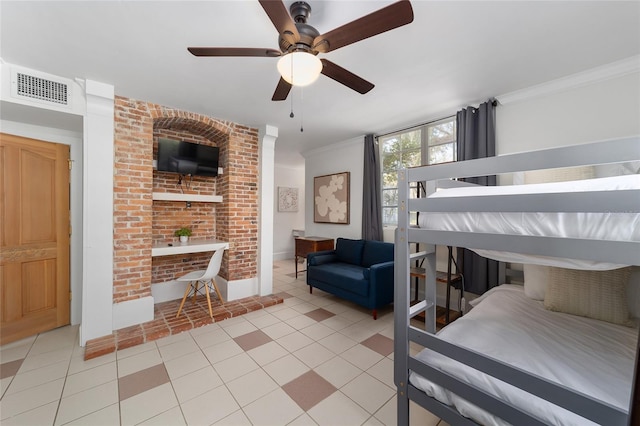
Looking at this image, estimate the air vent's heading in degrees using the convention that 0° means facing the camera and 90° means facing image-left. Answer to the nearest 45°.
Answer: approximately 315°

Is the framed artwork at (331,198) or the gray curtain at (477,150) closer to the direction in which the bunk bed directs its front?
the framed artwork

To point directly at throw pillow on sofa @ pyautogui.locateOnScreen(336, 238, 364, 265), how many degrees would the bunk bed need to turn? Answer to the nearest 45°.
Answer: approximately 90° to its right

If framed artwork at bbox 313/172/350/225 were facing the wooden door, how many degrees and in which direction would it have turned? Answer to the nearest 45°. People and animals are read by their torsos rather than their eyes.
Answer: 0° — it already faces it
